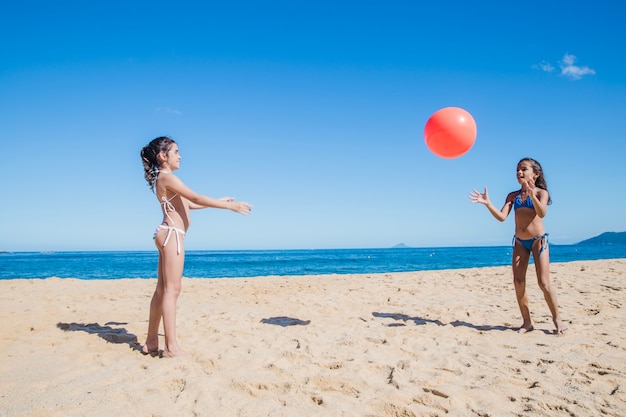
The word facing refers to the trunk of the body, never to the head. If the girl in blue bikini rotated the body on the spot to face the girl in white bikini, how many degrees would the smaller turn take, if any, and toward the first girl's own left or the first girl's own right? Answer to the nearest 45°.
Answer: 0° — they already face them

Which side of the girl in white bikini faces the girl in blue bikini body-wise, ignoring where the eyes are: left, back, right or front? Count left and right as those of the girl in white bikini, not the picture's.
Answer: front

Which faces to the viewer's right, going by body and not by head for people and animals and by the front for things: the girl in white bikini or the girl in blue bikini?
the girl in white bikini

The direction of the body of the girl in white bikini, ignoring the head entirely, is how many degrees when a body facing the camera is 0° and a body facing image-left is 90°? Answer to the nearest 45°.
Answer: approximately 270°

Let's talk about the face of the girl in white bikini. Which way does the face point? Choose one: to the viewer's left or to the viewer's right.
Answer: to the viewer's right

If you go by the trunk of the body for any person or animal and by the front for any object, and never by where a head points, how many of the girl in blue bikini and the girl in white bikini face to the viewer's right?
1
